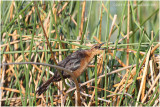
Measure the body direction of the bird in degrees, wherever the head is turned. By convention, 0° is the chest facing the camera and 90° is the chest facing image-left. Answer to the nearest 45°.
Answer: approximately 270°
